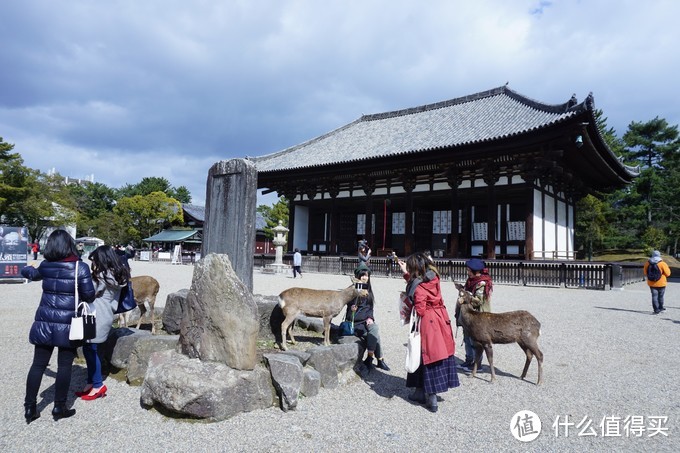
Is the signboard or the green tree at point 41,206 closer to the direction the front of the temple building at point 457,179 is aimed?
the signboard

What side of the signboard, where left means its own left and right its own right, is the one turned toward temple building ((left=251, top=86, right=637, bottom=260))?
left

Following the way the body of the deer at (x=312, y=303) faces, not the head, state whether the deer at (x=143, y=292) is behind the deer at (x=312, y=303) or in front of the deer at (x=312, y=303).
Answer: behind

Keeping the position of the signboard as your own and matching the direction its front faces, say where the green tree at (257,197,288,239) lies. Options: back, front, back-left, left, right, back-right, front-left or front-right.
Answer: back-left

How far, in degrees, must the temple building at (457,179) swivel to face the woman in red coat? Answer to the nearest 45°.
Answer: approximately 45° to its left

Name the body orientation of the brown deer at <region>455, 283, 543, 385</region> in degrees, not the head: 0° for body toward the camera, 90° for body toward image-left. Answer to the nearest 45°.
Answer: approximately 90°

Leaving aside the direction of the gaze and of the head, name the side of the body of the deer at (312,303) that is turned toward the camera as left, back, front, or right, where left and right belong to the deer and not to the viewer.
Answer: right

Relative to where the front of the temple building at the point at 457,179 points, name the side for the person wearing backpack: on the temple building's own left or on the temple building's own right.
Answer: on the temple building's own left

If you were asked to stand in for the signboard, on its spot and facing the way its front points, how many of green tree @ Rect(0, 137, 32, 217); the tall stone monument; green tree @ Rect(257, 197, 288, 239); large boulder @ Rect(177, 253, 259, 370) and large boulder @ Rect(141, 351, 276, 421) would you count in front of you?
3

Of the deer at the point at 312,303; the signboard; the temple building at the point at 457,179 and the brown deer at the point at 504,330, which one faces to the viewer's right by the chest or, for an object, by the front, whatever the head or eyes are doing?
the deer

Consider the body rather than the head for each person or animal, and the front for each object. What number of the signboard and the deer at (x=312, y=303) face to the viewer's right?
1

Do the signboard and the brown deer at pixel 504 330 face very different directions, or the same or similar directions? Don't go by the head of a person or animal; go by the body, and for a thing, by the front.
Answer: very different directions

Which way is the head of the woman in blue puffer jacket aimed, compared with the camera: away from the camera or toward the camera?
away from the camera
